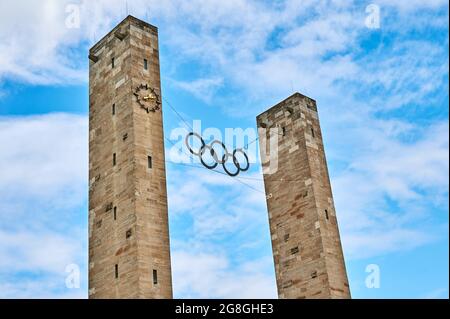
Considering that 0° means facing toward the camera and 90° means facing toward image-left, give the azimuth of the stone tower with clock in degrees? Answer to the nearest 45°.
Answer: approximately 315°

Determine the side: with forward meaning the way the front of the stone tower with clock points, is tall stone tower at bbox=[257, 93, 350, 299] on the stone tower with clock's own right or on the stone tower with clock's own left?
on the stone tower with clock's own left
